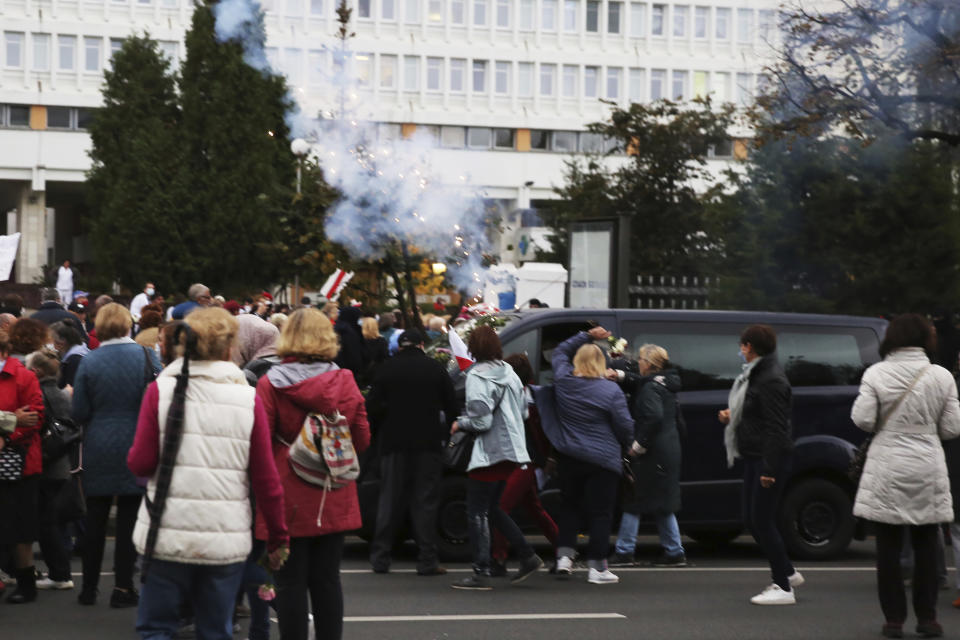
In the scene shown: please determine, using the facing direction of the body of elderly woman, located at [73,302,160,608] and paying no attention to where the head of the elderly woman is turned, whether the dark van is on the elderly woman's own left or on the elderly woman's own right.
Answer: on the elderly woman's own right

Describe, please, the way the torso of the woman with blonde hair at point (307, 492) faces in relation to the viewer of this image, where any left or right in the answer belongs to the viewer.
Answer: facing away from the viewer

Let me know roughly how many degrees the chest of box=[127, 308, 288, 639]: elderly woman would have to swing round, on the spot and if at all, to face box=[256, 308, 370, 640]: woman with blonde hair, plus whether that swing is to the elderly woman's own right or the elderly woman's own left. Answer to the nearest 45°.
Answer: approximately 45° to the elderly woman's own right

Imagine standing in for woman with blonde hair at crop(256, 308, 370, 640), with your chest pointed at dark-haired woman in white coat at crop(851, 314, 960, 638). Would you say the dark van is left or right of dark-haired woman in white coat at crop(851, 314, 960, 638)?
left

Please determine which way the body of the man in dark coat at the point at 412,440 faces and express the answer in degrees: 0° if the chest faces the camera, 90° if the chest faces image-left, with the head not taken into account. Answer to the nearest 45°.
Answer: approximately 180°

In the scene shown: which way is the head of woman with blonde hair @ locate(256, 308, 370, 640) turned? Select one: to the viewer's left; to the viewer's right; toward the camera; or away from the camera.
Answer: away from the camera

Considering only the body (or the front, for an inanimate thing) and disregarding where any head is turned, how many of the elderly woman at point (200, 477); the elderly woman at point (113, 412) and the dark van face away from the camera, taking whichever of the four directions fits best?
2

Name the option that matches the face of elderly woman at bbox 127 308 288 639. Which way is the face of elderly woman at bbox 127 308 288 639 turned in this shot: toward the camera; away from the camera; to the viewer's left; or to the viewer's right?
away from the camera

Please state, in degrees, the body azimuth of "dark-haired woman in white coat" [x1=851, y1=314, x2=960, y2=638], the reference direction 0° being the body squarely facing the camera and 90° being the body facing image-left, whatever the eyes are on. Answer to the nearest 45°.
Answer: approximately 180°

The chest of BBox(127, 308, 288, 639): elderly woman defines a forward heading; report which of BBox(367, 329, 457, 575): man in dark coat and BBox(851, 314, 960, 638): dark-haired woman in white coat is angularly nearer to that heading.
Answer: the man in dark coat

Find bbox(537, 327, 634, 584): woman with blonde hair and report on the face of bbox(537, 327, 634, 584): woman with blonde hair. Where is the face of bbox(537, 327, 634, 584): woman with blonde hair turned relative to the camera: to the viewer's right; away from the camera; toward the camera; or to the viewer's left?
away from the camera

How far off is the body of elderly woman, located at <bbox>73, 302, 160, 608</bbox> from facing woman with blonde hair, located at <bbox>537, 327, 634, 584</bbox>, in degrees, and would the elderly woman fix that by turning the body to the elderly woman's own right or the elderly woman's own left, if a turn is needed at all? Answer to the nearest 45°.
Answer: approximately 90° to the elderly woman's own right
